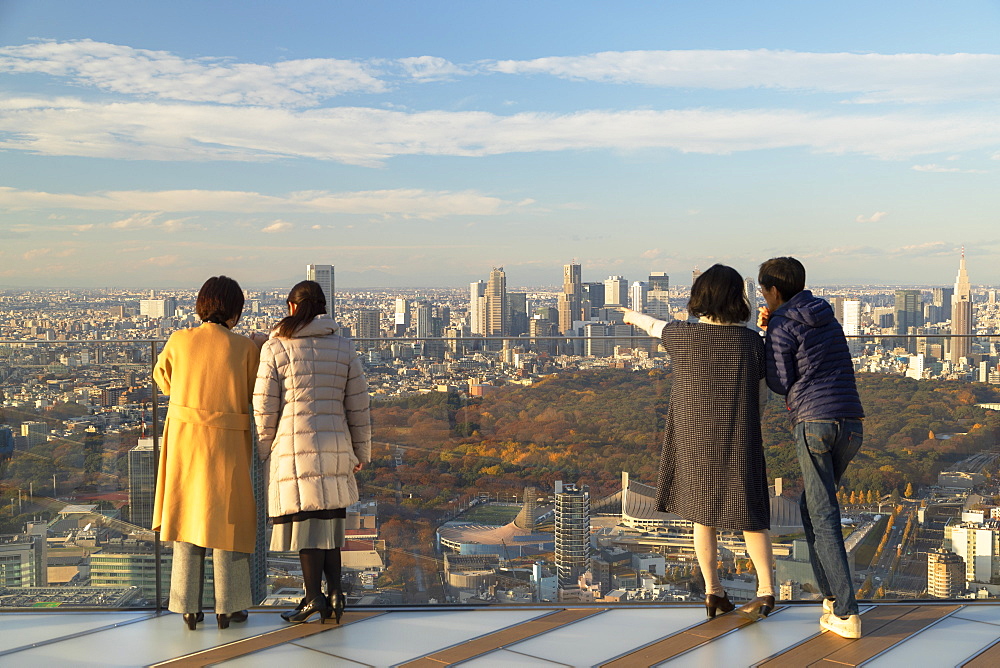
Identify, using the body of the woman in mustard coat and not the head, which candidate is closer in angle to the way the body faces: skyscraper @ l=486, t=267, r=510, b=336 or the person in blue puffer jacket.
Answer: the skyscraper

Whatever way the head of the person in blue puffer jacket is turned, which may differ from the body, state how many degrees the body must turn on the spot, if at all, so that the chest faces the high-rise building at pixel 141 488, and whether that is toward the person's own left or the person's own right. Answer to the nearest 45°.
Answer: approximately 45° to the person's own left

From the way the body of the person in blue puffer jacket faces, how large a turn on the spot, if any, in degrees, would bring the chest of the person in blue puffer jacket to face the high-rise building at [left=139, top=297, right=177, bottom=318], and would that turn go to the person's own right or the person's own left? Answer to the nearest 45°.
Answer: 0° — they already face it

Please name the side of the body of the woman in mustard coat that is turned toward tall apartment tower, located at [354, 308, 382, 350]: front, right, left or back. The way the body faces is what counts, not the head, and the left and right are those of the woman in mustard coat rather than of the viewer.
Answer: front

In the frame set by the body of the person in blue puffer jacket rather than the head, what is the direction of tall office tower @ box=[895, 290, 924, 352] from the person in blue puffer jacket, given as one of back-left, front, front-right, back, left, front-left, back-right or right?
front-right

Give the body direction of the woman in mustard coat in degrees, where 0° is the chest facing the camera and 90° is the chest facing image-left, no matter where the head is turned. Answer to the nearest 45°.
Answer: approximately 180°

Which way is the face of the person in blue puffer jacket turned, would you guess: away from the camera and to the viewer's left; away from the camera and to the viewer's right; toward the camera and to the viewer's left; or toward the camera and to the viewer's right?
away from the camera and to the viewer's left

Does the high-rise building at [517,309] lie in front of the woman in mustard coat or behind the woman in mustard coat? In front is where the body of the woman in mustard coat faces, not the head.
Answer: in front

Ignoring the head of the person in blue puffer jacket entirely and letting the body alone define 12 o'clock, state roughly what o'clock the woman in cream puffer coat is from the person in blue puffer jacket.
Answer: The woman in cream puffer coat is roughly at 10 o'clock from the person in blue puffer jacket.

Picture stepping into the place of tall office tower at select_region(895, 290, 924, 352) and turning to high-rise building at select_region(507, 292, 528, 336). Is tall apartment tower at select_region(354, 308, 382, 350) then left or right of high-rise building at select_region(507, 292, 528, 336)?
left

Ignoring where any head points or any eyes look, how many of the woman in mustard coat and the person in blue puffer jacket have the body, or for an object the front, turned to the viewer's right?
0

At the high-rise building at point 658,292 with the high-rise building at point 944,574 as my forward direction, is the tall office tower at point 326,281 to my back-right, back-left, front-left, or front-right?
front-right

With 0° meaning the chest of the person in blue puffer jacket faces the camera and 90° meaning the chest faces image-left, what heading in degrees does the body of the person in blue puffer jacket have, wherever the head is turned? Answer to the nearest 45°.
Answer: approximately 135°

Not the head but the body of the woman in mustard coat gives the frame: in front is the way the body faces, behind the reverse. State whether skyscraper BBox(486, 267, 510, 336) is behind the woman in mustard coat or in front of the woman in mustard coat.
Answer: in front

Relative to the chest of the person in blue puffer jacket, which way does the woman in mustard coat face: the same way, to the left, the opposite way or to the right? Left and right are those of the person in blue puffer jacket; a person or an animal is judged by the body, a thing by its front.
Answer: the same way
